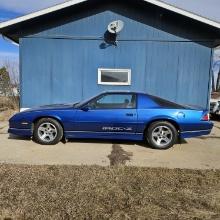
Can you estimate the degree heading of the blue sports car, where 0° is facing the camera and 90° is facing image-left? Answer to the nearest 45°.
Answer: approximately 90°
